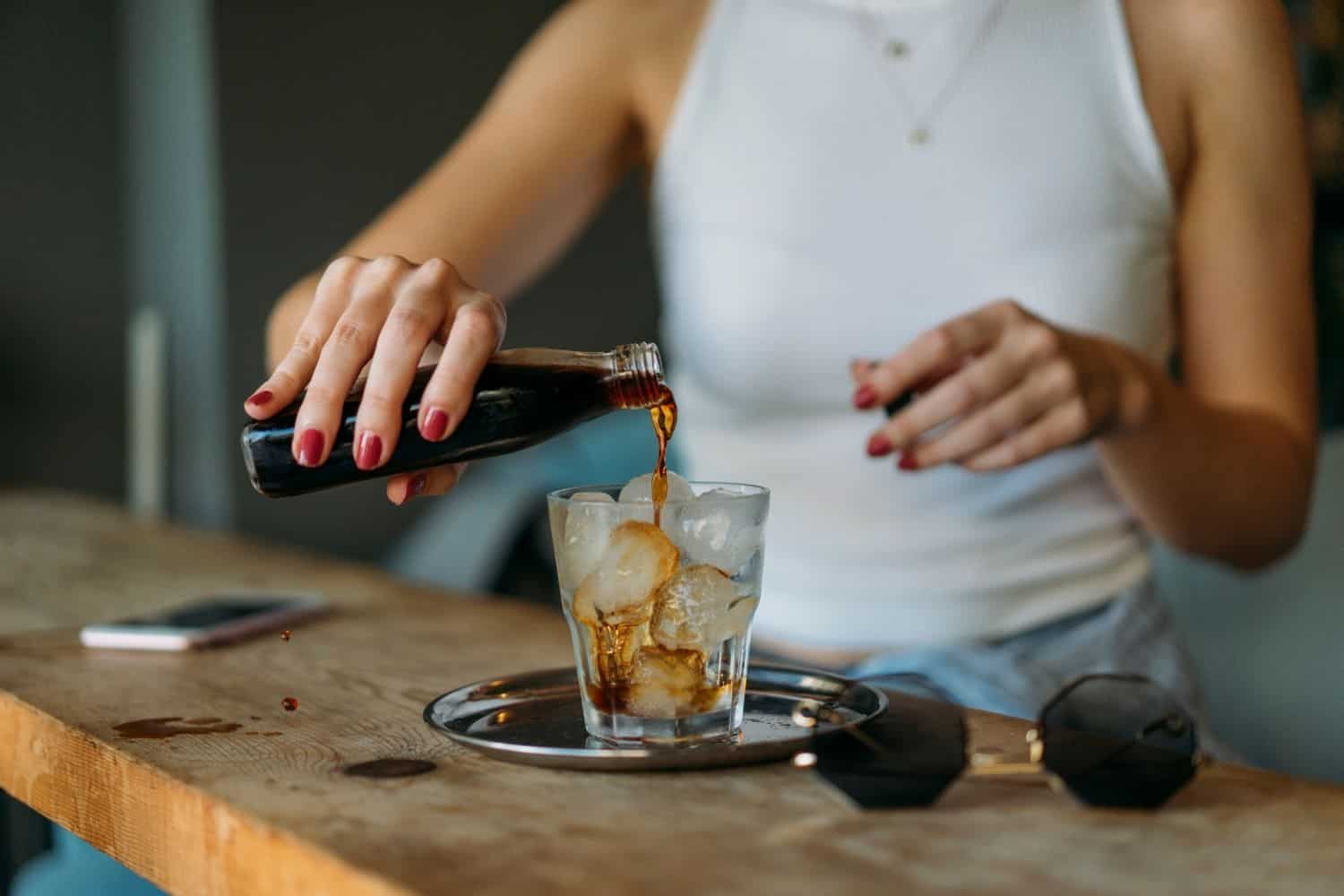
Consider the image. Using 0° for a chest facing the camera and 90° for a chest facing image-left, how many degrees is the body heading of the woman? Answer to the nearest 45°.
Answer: approximately 0°

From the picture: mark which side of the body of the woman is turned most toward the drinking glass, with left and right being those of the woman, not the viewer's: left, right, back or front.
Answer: front

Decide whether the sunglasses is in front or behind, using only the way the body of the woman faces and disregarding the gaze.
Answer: in front

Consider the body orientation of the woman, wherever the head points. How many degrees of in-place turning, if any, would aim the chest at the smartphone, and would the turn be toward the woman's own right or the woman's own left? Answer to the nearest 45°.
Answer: approximately 45° to the woman's own right

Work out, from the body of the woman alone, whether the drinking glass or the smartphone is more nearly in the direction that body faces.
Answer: the drinking glass
